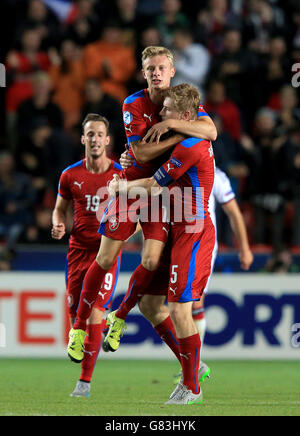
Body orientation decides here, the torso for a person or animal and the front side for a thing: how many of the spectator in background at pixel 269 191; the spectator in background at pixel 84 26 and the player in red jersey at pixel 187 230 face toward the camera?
2

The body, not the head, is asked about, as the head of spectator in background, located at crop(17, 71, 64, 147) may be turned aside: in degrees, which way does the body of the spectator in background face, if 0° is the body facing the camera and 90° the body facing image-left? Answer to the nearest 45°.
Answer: approximately 0°
